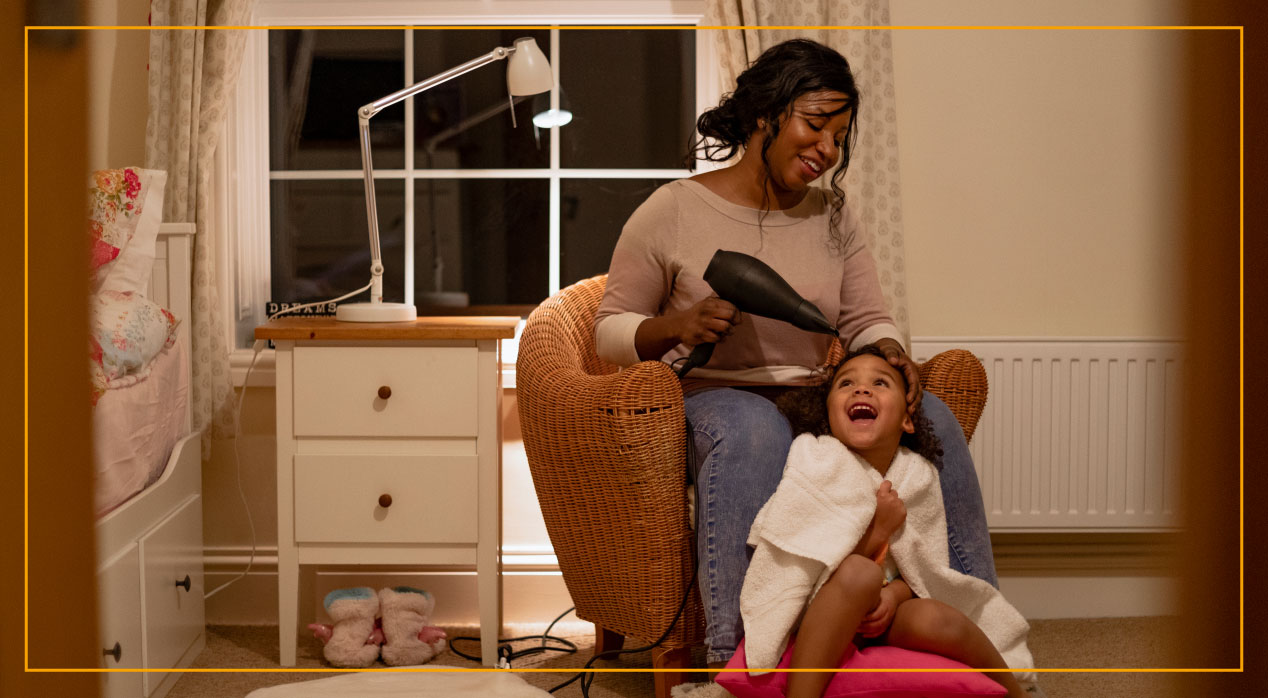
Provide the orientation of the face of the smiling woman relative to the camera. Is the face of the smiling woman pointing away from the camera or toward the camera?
toward the camera

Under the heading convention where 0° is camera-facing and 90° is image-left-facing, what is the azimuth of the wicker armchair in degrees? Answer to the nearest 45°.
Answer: approximately 315°

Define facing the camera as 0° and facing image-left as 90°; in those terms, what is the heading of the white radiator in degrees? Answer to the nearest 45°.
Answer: approximately 0°

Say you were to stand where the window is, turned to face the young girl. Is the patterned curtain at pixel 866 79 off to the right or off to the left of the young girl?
left

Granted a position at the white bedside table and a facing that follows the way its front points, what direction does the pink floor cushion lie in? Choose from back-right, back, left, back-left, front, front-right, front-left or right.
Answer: front-left

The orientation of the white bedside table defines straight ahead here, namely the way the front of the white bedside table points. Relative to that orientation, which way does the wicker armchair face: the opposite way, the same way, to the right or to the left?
the same way

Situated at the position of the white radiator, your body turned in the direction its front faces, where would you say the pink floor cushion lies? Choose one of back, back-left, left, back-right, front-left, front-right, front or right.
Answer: front

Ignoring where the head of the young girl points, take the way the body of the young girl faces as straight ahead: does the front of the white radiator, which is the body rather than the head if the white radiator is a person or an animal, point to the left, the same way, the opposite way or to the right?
the same way

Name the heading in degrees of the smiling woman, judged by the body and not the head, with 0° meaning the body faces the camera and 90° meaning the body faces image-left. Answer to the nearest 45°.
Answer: approximately 315°

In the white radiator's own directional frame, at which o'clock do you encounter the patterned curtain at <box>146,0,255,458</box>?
The patterned curtain is roughly at 2 o'clock from the white radiator.

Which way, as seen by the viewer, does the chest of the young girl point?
toward the camera

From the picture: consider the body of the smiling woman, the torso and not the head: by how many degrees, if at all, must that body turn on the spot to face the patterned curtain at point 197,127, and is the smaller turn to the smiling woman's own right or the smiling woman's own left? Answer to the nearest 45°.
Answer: approximately 135° to the smiling woman's own right

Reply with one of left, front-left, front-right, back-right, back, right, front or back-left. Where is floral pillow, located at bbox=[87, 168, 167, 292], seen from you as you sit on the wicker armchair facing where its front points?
back-right

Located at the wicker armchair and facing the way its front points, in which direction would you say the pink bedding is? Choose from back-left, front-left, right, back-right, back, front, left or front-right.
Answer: back-right

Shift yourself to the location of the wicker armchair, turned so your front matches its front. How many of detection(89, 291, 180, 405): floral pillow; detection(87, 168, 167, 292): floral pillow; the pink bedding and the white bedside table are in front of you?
0

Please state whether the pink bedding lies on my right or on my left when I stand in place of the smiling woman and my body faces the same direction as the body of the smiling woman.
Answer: on my right

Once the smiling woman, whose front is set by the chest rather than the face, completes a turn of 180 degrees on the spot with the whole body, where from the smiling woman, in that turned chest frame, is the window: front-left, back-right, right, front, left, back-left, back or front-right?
front

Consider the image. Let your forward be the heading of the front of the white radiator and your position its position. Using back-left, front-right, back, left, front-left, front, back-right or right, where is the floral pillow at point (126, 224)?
front-right

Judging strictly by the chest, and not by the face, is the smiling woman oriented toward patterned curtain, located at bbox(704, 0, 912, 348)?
no

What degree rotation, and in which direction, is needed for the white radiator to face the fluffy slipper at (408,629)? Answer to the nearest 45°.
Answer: approximately 45° to its right

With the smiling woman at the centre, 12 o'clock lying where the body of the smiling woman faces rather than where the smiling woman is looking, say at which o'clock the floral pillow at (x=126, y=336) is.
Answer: The floral pillow is roughly at 4 o'clock from the smiling woman.
